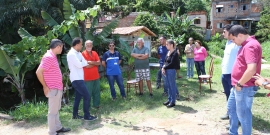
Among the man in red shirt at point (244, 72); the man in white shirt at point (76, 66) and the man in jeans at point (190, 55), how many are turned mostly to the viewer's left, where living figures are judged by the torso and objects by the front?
1

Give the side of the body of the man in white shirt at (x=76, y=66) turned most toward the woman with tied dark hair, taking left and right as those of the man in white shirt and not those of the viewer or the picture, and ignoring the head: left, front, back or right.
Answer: front

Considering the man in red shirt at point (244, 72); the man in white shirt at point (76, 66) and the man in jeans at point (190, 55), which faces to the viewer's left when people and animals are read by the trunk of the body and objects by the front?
the man in red shirt

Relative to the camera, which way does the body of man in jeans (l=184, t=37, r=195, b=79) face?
toward the camera

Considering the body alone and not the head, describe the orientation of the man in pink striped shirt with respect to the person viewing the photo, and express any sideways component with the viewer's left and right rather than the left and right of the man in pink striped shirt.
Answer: facing to the right of the viewer

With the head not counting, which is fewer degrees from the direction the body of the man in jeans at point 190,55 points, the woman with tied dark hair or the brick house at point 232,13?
the woman with tied dark hair

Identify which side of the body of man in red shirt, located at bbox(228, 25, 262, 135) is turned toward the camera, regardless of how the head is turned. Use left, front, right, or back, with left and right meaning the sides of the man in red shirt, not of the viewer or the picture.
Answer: left

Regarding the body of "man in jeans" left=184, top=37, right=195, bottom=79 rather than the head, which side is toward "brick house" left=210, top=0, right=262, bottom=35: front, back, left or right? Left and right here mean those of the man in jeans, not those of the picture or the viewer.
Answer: back

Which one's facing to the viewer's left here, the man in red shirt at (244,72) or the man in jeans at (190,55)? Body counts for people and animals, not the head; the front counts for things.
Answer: the man in red shirt

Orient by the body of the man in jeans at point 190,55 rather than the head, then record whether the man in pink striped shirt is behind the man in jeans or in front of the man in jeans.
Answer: in front

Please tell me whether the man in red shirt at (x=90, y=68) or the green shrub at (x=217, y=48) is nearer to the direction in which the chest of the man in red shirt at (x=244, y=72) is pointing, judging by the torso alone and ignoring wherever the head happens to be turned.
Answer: the man in red shirt

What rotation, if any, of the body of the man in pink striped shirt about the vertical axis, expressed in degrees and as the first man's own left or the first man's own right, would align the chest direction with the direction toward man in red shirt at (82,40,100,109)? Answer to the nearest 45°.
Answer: approximately 45° to the first man's own left

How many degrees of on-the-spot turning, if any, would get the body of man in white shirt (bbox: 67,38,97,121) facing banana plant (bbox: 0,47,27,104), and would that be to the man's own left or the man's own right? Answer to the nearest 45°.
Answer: approximately 135° to the man's own left
